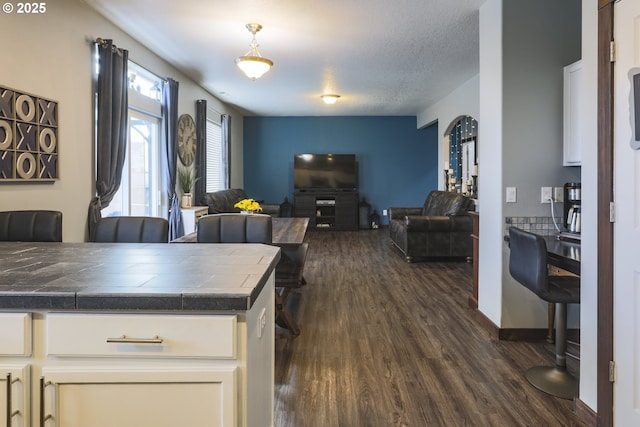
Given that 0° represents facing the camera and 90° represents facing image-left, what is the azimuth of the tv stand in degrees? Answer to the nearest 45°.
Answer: approximately 0°

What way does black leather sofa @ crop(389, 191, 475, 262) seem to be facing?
to the viewer's left

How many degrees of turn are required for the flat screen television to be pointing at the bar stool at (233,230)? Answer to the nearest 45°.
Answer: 0° — it already faces it

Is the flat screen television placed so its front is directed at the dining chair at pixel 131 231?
yes

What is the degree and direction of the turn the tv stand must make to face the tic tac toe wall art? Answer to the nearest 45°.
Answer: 0° — it already faces it

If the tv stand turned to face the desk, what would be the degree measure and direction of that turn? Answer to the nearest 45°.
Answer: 0° — it already faces it

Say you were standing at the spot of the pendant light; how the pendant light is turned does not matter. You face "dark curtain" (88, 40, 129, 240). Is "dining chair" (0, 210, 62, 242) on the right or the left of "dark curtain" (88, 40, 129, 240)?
left
